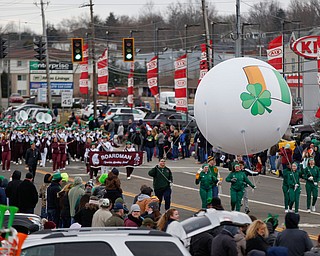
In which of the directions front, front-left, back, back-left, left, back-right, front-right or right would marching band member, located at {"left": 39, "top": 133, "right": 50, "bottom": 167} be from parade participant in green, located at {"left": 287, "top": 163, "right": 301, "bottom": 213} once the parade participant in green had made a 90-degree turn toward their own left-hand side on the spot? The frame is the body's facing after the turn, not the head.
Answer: back-left

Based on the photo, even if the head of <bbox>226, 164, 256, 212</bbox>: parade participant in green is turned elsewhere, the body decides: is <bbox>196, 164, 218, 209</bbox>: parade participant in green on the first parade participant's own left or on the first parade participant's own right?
on the first parade participant's own right

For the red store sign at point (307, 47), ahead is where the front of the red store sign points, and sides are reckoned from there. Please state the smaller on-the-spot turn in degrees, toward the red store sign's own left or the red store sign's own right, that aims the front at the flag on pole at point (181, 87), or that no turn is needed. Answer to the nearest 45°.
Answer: approximately 135° to the red store sign's own right

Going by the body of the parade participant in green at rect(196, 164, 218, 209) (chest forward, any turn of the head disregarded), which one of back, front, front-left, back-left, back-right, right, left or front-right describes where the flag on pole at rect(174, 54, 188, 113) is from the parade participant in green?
back

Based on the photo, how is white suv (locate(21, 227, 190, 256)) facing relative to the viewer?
to the viewer's left

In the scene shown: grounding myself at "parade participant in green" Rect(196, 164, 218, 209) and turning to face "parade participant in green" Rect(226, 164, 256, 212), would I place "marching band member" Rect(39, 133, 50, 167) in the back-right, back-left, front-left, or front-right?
back-left

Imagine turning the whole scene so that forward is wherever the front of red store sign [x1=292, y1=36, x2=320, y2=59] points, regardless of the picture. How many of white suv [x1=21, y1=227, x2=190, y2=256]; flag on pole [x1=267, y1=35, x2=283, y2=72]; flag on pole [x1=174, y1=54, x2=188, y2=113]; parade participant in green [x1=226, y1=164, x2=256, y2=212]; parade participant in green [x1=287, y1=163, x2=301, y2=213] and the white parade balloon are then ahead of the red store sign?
4

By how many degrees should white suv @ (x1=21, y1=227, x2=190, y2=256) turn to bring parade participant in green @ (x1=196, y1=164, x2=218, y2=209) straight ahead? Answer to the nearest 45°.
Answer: approximately 90° to its right
